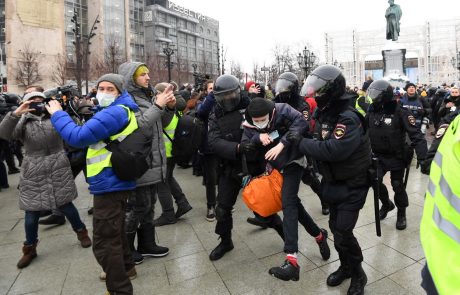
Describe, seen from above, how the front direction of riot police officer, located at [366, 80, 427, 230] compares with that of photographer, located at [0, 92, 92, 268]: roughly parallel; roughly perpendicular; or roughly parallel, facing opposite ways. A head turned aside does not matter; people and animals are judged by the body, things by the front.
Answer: roughly perpendicular

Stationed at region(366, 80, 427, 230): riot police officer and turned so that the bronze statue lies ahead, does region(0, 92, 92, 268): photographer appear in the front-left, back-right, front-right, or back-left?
back-left

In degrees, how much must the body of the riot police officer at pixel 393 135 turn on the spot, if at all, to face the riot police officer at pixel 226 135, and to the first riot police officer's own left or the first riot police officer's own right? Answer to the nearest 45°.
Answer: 0° — they already face them

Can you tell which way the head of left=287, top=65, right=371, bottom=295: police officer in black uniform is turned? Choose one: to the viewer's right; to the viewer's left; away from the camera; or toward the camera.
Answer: to the viewer's left

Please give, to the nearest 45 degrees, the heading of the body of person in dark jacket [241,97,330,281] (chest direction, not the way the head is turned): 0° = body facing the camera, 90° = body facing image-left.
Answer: approximately 45°
